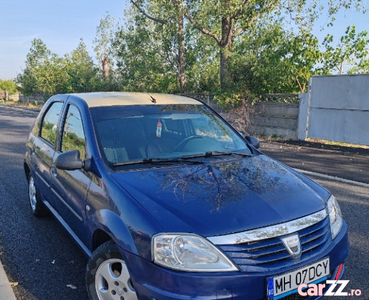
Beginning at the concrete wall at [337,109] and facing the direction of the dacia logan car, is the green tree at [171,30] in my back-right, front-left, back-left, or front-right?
back-right

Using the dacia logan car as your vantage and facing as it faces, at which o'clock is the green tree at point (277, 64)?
The green tree is roughly at 8 o'clock from the dacia logan car.

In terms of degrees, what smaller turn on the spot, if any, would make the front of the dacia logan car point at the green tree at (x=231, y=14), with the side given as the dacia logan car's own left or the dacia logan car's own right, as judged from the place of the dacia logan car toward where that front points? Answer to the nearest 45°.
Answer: approximately 135° to the dacia logan car's own left

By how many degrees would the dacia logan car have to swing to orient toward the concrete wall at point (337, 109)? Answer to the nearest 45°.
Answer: approximately 90° to its left

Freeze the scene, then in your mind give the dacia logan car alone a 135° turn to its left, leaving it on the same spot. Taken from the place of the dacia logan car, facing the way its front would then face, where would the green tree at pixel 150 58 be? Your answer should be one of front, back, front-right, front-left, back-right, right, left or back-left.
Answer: front

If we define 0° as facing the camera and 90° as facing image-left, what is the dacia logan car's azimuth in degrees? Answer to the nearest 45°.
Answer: approximately 315°

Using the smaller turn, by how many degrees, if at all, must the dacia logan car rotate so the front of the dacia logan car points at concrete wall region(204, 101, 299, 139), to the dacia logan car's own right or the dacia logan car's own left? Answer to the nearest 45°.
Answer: approximately 135° to the dacia logan car's own left

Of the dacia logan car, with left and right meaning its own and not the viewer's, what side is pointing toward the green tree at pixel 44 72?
back
